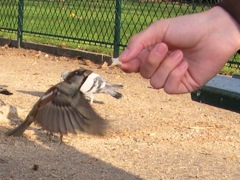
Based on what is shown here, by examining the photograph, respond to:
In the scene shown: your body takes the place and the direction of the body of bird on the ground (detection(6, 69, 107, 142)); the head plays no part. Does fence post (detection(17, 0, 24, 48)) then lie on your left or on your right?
on your left

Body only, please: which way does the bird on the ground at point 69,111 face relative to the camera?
to the viewer's right
